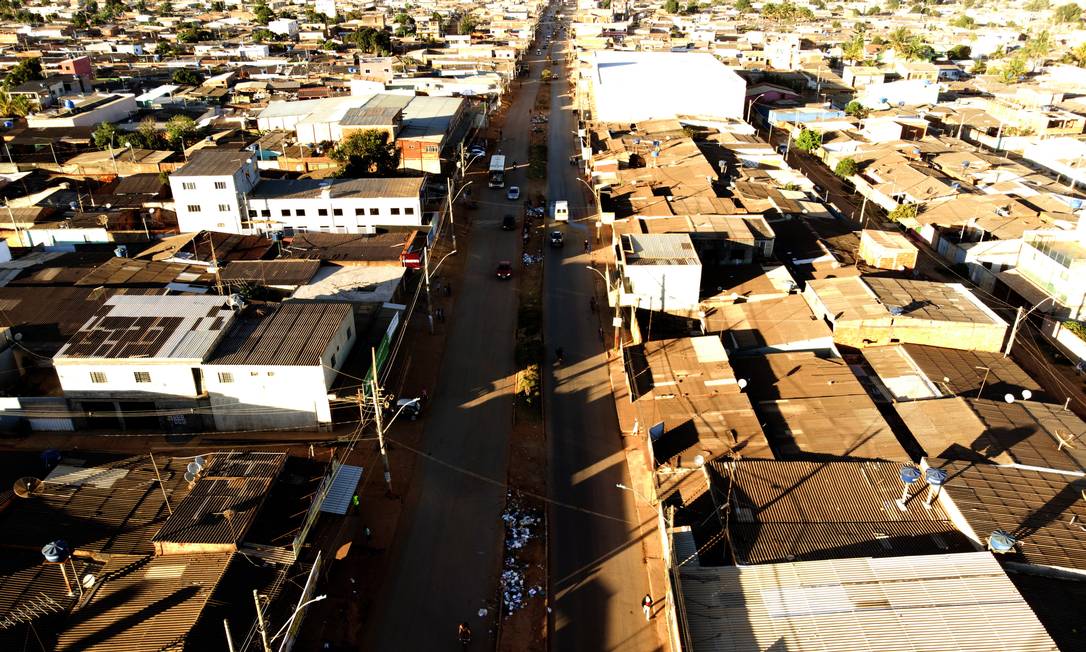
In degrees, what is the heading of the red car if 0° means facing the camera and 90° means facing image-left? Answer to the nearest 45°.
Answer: approximately 0°

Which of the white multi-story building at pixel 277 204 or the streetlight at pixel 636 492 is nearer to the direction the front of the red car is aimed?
the streetlight

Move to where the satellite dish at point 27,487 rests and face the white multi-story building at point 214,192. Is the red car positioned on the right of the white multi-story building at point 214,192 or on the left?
right

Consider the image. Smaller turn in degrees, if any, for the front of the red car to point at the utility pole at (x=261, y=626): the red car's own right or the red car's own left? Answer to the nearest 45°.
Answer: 0° — it already faces it

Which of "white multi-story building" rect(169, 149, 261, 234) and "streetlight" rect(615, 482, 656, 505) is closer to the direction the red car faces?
the streetlight

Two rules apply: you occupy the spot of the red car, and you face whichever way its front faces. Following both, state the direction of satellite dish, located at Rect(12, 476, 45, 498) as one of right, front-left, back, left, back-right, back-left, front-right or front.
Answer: front-right

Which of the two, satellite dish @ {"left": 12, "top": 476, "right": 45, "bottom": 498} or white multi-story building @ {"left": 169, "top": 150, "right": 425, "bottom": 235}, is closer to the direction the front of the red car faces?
the satellite dish

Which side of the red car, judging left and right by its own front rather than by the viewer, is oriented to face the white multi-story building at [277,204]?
right

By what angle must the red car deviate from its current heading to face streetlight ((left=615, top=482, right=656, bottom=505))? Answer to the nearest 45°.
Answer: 0° — it already faces it

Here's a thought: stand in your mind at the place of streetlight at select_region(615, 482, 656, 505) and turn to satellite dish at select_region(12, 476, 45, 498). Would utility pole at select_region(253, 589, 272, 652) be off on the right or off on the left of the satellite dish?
left

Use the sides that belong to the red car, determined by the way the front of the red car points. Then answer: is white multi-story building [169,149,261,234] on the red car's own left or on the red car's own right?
on the red car's own right

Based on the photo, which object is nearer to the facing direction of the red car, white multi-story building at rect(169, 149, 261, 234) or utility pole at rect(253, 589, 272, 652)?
the utility pole
